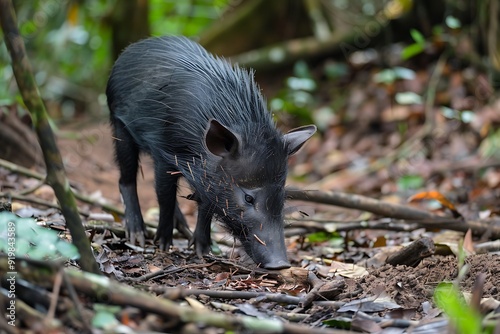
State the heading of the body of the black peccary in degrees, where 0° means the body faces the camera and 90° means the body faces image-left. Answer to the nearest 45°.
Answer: approximately 315°

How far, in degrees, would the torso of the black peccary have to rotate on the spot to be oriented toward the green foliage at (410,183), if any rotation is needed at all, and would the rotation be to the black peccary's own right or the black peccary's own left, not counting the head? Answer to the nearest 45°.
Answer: approximately 90° to the black peccary's own left

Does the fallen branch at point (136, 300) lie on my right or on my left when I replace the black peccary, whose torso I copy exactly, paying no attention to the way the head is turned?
on my right

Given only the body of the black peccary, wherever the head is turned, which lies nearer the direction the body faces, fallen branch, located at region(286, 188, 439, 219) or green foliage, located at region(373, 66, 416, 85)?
the fallen branch

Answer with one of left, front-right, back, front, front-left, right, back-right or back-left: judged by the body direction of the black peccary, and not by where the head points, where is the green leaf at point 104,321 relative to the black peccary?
front-right

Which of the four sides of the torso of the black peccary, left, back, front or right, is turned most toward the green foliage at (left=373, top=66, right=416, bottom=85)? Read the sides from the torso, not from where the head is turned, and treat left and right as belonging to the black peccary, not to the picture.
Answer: left

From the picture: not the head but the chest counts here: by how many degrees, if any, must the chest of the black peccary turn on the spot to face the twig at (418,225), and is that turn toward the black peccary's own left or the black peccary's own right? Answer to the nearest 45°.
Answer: approximately 45° to the black peccary's own left

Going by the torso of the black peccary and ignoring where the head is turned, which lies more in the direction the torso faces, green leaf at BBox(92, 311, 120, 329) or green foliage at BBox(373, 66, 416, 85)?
the green leaf

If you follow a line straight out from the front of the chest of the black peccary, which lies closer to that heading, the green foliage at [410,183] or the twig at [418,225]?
the twig
